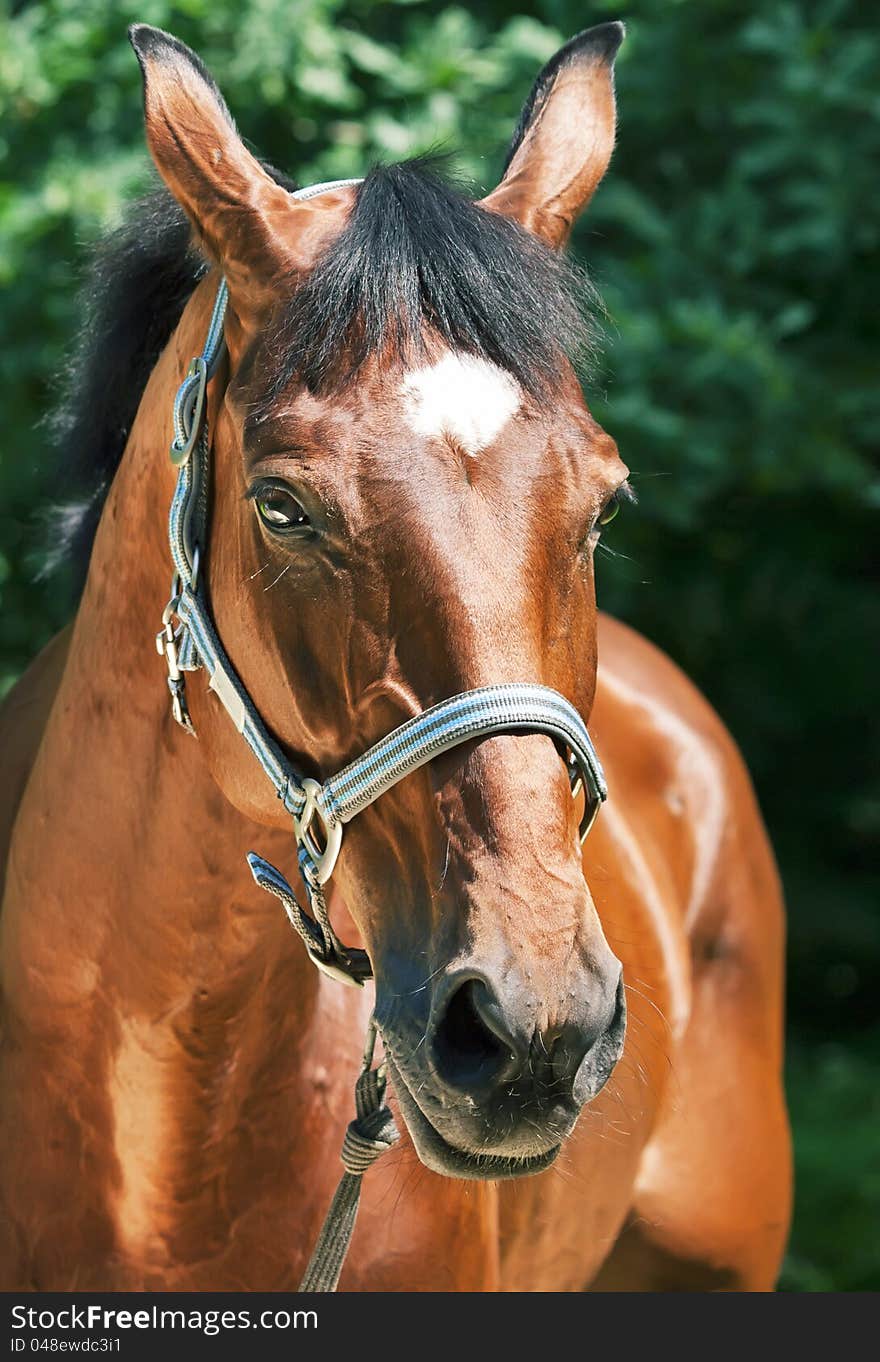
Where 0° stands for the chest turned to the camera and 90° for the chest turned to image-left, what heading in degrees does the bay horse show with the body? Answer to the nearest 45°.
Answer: approximately 45°
